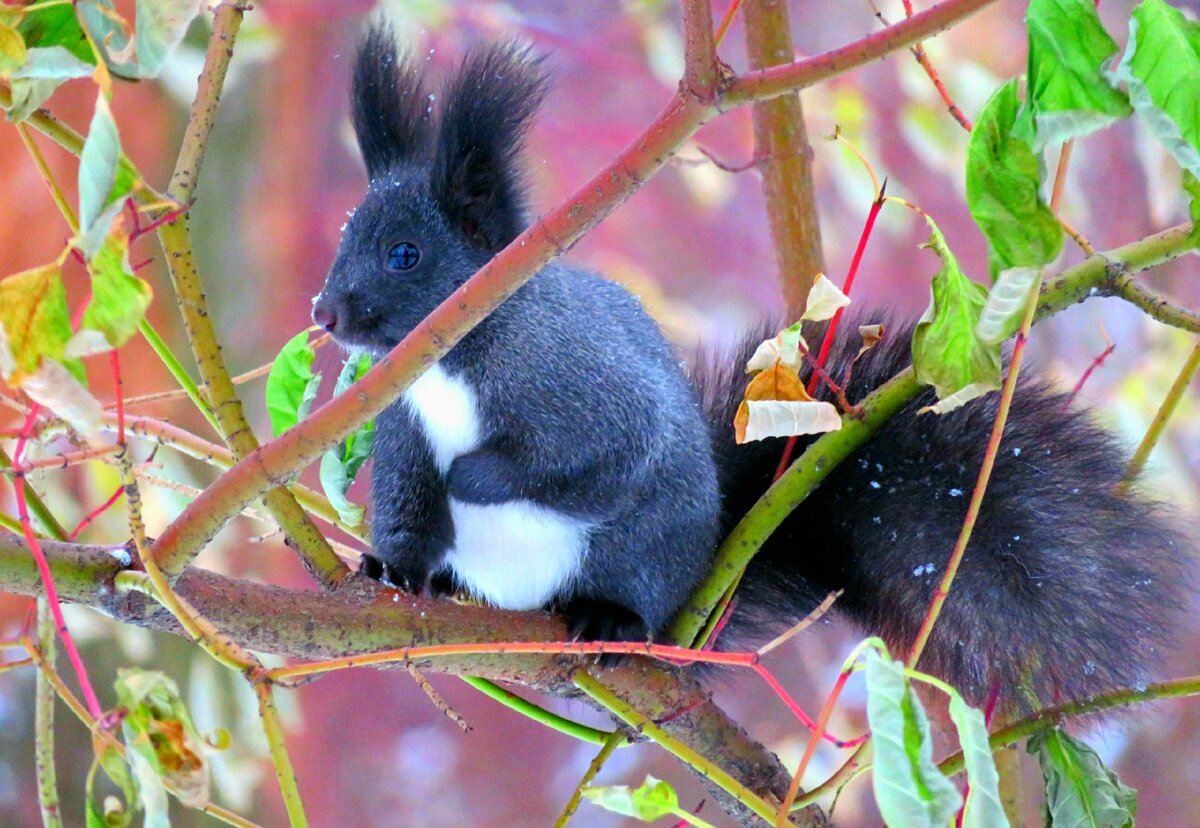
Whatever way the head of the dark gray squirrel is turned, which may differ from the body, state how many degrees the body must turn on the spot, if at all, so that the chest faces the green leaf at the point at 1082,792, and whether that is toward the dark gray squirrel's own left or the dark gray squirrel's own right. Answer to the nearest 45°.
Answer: approximately 90° to the dark gray squirrel's own left

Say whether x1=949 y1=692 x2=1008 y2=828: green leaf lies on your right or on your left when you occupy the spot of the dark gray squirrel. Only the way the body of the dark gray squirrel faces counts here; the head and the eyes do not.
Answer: on your left

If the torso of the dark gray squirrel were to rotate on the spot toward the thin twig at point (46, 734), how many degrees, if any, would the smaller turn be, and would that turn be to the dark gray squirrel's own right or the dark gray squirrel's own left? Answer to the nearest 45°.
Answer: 0° — it already faces it

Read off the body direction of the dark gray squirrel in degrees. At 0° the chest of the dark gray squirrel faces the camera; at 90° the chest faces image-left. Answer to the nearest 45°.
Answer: approximately 45°
